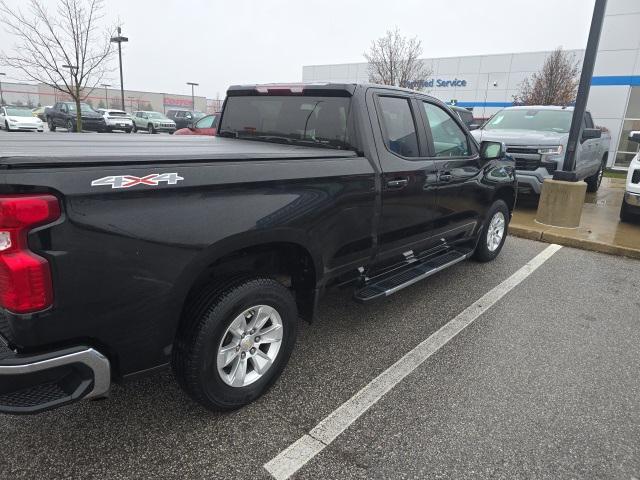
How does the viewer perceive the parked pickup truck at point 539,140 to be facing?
facing the viewer and to the left of the viewer

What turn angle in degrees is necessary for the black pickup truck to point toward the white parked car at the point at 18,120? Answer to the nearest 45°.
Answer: approximately 90° to its left

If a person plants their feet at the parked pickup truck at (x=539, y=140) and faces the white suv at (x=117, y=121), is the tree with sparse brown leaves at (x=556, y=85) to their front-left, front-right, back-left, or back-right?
front-right

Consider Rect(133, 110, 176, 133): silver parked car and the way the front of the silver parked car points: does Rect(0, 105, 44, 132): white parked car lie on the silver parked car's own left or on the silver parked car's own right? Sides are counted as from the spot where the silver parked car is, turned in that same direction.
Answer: on the silver parked car's own right

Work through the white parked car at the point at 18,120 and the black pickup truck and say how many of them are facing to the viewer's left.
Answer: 0

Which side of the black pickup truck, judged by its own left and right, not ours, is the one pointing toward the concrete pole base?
front

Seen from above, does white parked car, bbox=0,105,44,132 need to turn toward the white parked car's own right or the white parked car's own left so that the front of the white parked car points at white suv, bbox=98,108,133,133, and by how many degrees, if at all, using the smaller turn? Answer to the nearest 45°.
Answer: approximately 45° to the white parked car's own left

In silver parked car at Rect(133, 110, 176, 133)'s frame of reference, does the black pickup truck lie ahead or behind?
ahead

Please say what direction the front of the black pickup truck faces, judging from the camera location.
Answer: facing away from the viewer and to the right of the viewer

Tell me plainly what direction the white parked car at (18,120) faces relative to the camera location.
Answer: facing the viewer and to the right of the viewer

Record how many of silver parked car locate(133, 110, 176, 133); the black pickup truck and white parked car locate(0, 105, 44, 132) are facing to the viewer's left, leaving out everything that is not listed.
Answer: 0

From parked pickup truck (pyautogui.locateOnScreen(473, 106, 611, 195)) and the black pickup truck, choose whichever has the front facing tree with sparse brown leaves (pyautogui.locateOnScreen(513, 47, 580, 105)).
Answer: the black pickup truck

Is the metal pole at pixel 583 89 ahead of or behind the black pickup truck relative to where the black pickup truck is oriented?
ahead
